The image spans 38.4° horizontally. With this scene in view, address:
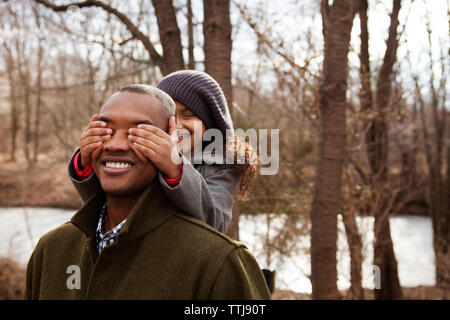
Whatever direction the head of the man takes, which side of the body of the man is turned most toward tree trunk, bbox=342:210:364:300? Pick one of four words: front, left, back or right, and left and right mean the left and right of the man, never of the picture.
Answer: back

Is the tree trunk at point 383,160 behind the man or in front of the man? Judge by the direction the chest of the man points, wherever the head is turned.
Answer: behind

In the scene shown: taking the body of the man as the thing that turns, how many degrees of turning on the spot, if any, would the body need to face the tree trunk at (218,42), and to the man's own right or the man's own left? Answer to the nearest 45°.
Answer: approximately 135° to the man's own right

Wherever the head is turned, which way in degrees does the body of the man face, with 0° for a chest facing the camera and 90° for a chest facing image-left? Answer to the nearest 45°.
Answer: approximately 45°

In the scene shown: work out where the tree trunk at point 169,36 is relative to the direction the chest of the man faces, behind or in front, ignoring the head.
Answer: behind

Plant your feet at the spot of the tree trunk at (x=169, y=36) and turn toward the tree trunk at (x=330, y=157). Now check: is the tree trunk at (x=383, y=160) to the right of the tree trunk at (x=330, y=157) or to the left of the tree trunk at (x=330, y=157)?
left

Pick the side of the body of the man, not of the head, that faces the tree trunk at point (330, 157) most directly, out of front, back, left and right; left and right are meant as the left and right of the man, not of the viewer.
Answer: back
